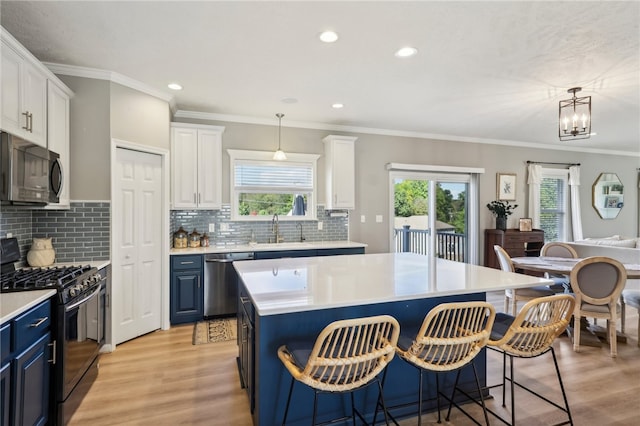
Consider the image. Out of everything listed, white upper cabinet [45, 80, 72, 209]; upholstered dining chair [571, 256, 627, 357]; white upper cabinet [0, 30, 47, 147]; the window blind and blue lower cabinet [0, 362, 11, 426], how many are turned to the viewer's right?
3

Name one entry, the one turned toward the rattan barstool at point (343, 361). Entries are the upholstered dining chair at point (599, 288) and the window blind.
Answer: the window blind

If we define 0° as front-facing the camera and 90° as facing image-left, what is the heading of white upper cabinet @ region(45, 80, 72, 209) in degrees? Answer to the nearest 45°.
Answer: approximately 270°

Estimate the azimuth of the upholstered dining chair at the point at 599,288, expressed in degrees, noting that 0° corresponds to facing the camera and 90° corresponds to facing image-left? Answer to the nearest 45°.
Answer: approximately 180°

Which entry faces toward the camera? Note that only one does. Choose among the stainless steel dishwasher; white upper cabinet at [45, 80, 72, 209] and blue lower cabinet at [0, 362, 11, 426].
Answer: the stainless steel dishwasher

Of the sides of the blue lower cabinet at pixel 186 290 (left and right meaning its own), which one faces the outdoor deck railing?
left

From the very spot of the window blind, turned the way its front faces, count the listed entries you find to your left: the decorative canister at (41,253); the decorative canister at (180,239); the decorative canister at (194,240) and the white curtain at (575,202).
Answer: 1

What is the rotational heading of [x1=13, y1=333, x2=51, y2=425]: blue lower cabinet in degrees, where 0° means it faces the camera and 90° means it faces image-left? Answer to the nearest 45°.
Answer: approximately 270°

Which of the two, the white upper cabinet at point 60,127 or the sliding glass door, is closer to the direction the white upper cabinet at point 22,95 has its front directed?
the sliding glass door

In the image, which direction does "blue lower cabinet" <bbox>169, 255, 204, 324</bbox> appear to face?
toward the camera

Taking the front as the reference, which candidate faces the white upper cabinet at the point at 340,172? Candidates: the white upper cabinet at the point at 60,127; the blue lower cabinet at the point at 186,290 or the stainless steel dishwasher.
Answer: the white upper cabinet at the point at 60,127

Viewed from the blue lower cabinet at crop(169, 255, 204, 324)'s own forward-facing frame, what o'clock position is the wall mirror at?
The wall mirror is roughly at 9 o'clock from the blue lower cabinet.

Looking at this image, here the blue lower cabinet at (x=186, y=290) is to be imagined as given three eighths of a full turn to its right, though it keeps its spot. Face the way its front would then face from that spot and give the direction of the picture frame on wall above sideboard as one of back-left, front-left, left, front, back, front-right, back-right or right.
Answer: back-right

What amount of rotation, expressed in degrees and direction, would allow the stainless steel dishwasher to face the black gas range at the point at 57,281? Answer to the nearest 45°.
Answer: approximately 45° to its right

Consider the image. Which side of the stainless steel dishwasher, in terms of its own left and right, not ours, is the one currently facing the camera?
front

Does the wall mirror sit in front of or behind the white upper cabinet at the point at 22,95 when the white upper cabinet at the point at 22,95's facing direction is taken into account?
in front

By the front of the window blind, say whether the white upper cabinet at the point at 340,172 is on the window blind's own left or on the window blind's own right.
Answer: on the window blind's own left
